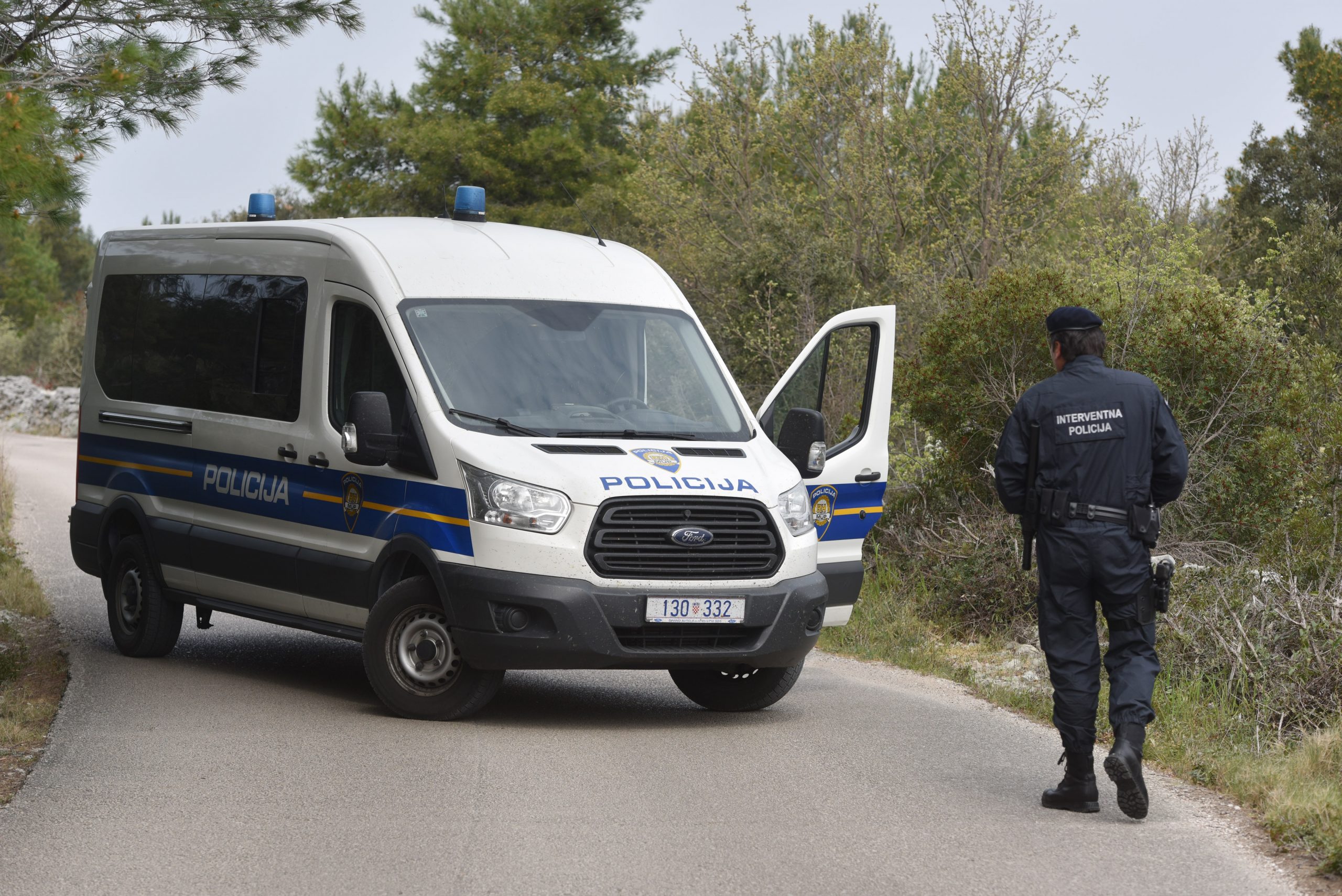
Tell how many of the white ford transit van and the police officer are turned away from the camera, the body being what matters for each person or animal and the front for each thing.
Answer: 1

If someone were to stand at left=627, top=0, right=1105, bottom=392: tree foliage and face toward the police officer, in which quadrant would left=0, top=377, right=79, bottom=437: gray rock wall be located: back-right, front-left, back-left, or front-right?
back-right

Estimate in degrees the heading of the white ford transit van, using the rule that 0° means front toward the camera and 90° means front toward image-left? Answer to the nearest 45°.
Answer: approximately 315°

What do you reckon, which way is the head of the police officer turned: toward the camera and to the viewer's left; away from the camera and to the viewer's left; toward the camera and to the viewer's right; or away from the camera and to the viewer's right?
away from the camera and to the viewer's left

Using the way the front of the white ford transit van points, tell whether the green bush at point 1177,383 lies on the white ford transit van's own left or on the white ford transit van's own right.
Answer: on the white ford transit van's own left

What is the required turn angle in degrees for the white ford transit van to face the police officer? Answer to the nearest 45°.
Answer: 0° — it already faces them

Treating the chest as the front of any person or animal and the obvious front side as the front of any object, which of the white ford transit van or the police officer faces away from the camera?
the police officer

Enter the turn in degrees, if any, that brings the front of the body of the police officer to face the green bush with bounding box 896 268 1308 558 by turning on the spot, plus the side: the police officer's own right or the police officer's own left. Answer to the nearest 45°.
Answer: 0° — they already face it

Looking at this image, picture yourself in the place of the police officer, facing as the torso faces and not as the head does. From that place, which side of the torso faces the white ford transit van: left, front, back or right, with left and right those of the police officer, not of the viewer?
left

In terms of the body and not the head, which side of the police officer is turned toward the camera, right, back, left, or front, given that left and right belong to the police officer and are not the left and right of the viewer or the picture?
back
